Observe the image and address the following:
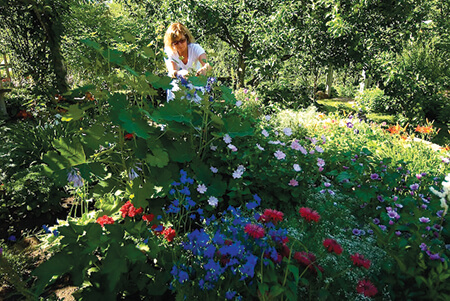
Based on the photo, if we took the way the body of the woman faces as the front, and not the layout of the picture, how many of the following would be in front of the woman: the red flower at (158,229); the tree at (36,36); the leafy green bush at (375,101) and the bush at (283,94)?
1

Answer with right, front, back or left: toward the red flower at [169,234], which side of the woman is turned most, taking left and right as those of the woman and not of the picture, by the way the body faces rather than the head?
front

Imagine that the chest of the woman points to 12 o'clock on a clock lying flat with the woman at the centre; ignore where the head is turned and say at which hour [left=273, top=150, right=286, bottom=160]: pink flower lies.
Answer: The pink flower is roughly at 11 o'clock from the woman.

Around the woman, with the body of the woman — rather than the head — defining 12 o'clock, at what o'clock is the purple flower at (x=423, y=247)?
The purple flower is roughly at 11 o'clock from the woman.

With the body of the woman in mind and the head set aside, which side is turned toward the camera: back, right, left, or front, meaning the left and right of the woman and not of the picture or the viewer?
front

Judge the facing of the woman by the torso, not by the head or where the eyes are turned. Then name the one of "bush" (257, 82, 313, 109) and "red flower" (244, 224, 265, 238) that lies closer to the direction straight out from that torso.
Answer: the red flower

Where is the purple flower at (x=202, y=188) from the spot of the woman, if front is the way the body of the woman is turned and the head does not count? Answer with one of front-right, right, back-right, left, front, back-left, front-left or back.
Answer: front

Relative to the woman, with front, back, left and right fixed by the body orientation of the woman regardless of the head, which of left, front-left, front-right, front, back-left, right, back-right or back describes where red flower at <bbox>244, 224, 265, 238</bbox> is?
front

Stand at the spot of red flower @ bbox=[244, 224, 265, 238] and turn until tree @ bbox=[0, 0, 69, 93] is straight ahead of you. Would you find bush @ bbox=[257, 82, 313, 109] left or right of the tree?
right

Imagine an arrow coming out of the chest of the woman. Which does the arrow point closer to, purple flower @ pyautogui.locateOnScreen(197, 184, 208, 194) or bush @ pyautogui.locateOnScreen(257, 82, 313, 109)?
the purple flower

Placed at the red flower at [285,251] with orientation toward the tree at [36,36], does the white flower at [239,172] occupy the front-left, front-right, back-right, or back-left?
front-right

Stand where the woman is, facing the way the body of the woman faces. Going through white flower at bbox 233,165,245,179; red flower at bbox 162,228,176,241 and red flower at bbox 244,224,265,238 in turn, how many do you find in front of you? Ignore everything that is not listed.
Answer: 3

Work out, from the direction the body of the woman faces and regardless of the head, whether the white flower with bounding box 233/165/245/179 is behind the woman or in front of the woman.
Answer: in front

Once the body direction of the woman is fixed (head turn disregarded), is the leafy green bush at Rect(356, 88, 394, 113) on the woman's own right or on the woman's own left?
on the woman's own left

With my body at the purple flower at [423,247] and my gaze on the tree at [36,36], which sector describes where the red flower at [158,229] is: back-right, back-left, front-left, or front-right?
front-left

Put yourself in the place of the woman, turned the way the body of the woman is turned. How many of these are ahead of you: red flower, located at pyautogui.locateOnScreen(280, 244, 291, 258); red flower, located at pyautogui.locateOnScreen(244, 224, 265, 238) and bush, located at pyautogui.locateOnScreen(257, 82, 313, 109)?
2

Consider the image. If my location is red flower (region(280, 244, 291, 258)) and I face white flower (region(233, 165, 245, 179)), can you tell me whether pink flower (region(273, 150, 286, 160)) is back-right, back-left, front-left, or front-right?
front-right

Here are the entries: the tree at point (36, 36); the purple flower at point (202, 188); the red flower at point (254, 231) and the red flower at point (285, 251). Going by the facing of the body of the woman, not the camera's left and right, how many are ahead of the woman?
3

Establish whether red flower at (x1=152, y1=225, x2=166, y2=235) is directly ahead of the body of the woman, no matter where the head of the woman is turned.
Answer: yes

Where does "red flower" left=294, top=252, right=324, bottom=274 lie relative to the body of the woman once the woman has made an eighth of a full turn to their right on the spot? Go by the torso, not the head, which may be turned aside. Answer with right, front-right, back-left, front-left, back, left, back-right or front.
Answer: front-left

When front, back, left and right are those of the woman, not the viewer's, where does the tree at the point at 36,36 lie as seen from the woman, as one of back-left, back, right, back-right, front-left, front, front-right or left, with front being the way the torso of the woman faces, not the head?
back-right
